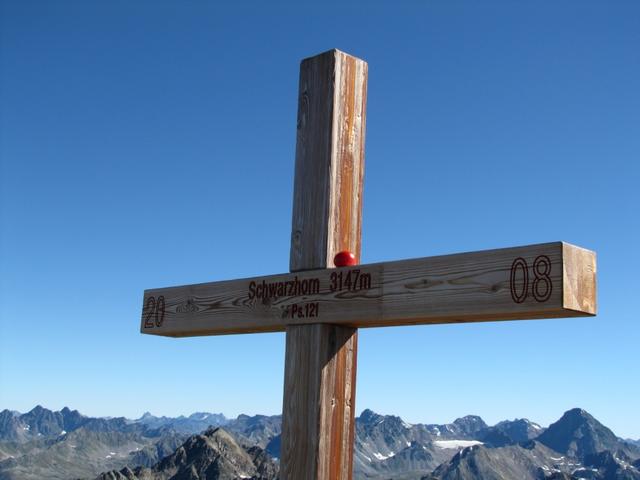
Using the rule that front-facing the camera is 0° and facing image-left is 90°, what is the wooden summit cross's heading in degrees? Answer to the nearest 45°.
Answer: approximately 45°
